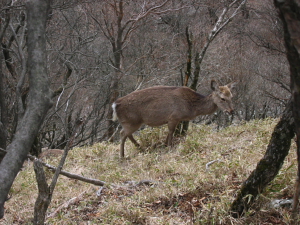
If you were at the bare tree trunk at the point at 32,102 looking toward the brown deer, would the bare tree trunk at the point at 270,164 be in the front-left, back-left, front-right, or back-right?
front-right

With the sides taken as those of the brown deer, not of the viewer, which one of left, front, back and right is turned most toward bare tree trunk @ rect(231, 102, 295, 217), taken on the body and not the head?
right

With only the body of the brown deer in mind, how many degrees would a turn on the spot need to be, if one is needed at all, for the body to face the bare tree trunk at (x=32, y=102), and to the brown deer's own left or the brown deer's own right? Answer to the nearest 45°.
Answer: approximately 90° to the brown deer's own right

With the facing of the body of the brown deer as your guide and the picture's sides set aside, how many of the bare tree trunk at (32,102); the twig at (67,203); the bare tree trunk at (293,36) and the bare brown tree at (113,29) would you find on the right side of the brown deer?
3

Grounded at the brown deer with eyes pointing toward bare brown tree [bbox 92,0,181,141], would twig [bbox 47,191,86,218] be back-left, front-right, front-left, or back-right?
back-left

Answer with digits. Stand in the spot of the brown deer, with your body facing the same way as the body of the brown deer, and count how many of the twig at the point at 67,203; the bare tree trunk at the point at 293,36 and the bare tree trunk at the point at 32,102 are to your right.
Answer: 3

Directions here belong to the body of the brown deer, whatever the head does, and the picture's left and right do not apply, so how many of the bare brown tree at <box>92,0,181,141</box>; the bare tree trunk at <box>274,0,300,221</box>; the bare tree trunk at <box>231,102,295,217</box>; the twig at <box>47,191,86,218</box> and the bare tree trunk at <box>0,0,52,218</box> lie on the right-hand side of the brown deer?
4

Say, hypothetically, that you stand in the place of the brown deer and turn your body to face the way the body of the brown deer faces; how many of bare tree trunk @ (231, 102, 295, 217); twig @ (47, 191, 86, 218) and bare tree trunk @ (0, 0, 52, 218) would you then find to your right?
3

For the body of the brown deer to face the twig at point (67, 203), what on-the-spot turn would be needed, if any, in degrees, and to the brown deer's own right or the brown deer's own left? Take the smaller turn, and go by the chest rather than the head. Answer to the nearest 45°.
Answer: approximately 90° to the brown deer's own right

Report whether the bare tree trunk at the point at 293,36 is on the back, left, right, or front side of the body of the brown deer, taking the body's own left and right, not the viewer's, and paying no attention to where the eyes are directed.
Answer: right

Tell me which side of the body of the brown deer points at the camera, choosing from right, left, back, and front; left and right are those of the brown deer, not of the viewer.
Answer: right
